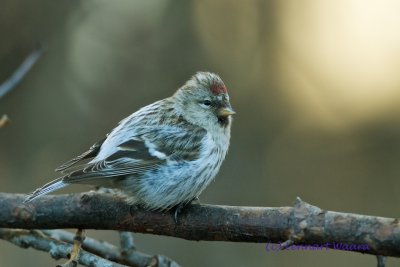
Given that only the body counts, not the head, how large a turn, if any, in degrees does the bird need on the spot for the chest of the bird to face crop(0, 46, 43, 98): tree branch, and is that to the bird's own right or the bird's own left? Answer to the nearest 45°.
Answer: approximately 180°

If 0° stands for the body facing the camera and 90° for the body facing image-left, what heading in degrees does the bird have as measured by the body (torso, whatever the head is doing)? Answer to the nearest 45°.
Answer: approximately 270°
